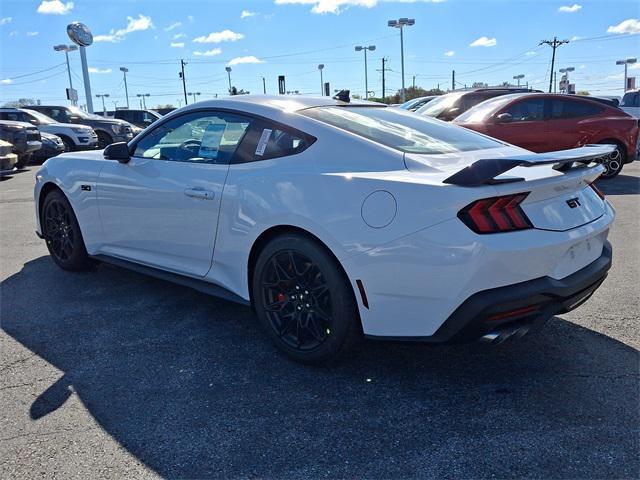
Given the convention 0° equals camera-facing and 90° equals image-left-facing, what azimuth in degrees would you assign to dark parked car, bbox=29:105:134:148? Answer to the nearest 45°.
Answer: approximately 315°

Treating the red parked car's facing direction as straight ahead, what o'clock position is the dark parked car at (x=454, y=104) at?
The dark parked car is roughly at 2 o'clock from the red parked car.

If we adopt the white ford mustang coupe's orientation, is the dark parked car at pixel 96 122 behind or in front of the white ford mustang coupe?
in front

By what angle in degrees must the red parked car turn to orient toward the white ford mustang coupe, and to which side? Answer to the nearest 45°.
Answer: approximately 45° to its left

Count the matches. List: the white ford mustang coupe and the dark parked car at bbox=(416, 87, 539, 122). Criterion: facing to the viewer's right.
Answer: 0

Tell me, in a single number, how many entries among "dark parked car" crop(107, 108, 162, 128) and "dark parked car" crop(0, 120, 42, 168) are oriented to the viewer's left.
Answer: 0

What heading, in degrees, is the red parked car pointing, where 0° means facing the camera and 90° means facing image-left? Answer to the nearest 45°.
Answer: approximately 45°

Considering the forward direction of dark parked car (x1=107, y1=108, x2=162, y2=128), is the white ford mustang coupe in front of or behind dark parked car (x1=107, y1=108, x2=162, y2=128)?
in front

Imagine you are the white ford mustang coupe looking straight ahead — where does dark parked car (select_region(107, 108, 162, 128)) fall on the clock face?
The dark parked car is roughly at 1 o'clock from the white ford mustang coupe.

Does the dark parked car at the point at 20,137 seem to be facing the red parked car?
yes

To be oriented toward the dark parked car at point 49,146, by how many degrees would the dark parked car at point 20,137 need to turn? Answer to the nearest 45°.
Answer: approximately 135° to its left

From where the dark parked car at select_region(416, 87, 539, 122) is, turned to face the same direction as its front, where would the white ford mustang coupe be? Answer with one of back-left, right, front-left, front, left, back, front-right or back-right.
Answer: front-left

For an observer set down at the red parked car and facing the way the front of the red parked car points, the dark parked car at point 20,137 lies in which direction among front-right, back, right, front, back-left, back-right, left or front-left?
front-right

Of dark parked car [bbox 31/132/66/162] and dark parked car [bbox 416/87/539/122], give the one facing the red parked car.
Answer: dark parked car [bbox 31/132/66/162]

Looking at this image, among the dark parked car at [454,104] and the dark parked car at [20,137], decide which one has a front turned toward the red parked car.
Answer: the dark parked car at [20,137]

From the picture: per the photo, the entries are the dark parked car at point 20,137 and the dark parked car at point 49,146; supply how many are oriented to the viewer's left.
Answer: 0

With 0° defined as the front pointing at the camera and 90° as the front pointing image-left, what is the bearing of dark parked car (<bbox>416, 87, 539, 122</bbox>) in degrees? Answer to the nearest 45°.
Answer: approximately 45°

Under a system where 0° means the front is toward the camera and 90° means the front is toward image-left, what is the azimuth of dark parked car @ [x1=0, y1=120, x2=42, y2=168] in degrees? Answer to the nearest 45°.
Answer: approximately 315°
